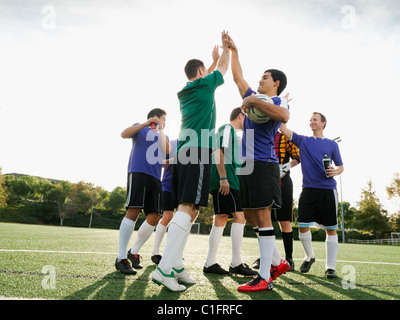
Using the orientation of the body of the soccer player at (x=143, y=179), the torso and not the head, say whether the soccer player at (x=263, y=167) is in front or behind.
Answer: in front

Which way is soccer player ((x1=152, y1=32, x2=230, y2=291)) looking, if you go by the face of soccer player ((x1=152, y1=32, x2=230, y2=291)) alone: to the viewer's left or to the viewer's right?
to the viewer's right

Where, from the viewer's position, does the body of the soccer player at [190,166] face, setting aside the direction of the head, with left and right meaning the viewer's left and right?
facing away from the viewer and to the right of the viewer

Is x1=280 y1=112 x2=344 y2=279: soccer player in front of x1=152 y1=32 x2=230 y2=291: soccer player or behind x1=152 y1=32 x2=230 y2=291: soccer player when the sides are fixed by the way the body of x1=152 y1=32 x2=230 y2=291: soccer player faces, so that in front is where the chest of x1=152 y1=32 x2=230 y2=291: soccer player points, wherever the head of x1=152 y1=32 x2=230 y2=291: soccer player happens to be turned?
in front

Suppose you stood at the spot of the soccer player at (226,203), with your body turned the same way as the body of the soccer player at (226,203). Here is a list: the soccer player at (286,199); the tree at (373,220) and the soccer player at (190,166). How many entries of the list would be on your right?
1

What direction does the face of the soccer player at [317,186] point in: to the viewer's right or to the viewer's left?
to the viewer's left

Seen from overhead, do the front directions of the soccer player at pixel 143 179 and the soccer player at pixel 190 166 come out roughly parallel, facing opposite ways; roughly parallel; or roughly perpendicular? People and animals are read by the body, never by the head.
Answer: roughly perpendicular

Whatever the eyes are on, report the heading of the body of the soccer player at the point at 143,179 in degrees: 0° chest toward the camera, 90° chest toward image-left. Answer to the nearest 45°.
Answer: approximately 315°

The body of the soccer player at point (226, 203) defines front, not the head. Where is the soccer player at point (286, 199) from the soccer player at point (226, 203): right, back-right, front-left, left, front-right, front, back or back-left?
front-left
